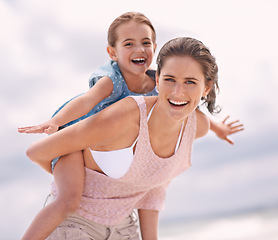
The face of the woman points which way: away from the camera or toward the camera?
toward the camera

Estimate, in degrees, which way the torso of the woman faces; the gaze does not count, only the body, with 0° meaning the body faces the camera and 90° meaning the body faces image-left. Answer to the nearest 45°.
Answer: approximately 315°
